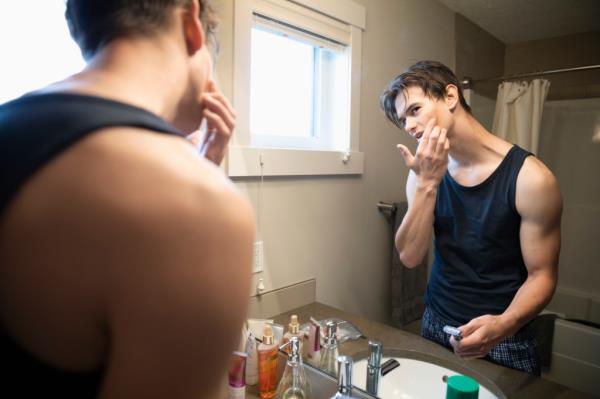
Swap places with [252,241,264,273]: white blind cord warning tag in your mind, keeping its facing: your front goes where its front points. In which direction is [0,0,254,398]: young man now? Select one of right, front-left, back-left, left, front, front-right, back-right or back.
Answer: front-right

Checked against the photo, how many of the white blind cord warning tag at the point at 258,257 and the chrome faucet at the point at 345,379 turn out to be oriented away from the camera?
0

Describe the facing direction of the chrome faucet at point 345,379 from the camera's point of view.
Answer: facing the viewer and to the left of the viewer

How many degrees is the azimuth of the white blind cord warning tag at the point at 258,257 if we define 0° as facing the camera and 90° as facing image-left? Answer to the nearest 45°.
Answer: approximately 315°

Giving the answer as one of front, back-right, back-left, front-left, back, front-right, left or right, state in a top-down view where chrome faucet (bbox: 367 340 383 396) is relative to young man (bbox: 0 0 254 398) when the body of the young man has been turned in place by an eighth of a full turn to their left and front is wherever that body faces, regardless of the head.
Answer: front-right

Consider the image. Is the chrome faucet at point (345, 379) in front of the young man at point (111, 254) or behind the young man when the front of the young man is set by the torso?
in front

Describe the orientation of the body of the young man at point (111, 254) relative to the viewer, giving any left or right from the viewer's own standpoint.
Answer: facing away from the viewer and to the right of the viewer
